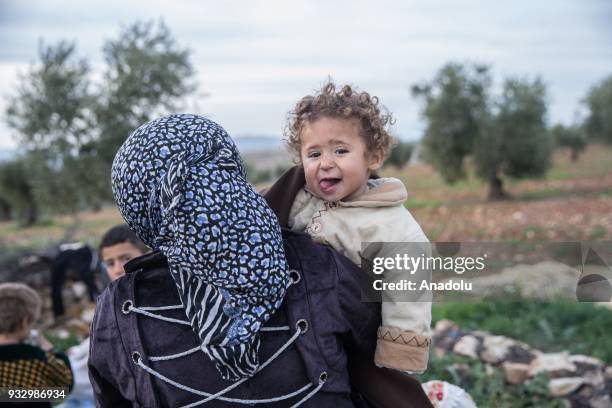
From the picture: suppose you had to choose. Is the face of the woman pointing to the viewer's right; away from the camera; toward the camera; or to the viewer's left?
away from the camera

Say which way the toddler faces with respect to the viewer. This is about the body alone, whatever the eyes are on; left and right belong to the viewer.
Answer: facing the viewer and to the left of the viewer

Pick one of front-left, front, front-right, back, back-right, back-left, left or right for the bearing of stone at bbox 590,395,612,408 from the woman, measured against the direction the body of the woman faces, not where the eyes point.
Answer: front-right

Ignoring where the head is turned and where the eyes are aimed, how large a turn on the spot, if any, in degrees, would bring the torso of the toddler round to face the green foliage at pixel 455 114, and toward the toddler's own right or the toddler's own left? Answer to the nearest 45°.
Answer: approximately 135° to the toddler's own right

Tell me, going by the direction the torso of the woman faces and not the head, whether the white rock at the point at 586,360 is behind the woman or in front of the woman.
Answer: in front

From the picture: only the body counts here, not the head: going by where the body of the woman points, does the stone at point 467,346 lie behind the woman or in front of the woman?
in front

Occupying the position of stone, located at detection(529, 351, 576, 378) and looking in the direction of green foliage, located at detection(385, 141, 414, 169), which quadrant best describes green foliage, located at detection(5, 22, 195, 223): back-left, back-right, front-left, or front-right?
front-left

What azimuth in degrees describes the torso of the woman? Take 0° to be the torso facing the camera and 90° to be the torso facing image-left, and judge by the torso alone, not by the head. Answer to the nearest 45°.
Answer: approximately 180°

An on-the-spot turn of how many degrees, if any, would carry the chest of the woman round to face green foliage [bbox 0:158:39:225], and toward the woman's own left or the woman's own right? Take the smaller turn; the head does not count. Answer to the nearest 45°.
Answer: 0° — they already face it
